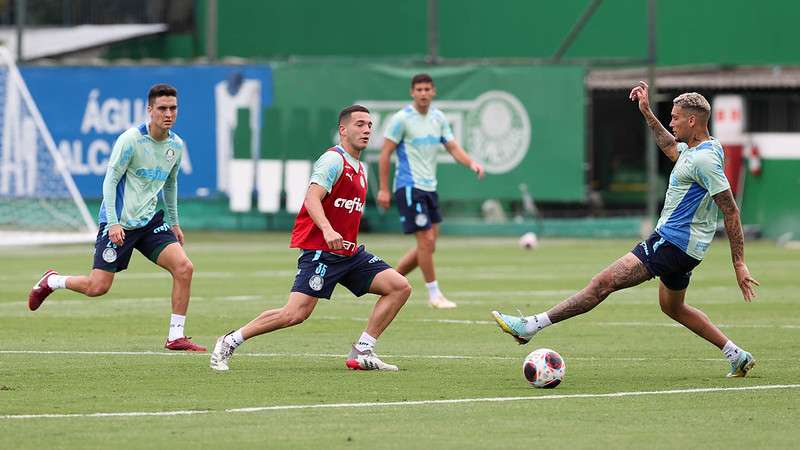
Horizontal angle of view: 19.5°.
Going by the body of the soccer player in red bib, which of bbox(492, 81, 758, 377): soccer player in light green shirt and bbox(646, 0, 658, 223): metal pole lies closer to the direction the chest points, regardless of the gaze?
the soccer player in light green shirt

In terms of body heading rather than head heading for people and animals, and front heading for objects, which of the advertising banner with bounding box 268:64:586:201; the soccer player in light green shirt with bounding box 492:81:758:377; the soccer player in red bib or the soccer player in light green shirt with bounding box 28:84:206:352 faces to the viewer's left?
the soccer player in light green shirt with bounding box 492:81:758:377

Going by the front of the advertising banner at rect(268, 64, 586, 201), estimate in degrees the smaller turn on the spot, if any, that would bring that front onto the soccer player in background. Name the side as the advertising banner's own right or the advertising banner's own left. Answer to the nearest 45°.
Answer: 0° — it already faces them

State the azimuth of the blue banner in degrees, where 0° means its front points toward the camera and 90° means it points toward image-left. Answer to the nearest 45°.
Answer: approximately 0°

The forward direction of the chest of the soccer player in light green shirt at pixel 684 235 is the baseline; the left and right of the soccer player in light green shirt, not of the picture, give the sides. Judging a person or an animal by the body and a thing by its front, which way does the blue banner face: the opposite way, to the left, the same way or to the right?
to the left

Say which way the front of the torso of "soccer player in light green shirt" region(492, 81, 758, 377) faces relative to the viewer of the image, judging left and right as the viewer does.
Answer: facing to the left of the viewer

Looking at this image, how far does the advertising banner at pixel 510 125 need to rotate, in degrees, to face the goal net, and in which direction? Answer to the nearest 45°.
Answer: approximately 90° to its right

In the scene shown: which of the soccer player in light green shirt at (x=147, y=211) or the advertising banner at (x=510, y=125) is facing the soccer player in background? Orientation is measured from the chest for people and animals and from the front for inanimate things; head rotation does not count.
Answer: the advertising banner
